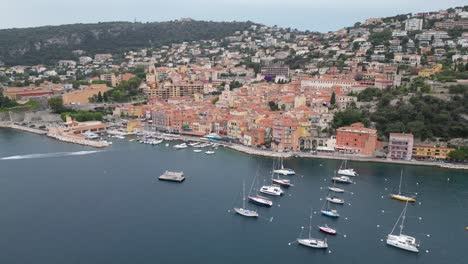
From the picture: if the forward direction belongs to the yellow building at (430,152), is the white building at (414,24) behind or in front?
behind

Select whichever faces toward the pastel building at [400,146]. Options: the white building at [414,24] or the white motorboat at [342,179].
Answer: the white building

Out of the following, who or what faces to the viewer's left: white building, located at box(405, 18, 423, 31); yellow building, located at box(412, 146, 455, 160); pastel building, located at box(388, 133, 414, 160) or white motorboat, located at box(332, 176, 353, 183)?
the white motorboat

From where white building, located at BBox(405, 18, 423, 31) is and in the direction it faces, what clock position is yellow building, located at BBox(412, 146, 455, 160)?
The yellow building is roughly at 12 o'clock from the white building.

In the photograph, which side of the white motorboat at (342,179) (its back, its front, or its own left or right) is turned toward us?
left

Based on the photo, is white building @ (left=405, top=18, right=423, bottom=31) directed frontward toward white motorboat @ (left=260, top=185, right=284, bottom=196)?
yes
